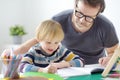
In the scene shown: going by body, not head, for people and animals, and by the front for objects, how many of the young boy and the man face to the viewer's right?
0

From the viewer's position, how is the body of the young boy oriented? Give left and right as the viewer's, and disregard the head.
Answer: facing the viewer

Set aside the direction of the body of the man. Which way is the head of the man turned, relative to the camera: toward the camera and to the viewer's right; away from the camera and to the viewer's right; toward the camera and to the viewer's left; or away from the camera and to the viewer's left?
toward the camera and to the viewer's left

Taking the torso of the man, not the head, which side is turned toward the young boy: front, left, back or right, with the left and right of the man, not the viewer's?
front

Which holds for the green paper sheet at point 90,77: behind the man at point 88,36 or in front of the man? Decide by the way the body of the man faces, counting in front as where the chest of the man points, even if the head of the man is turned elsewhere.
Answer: in front

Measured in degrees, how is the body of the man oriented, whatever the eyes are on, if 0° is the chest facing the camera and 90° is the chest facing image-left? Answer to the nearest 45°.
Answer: approximately 45°
